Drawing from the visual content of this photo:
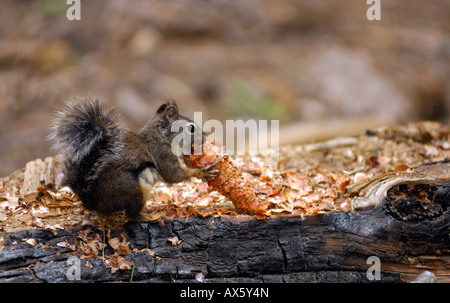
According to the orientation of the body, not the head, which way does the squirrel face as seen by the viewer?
to the viewer's right
